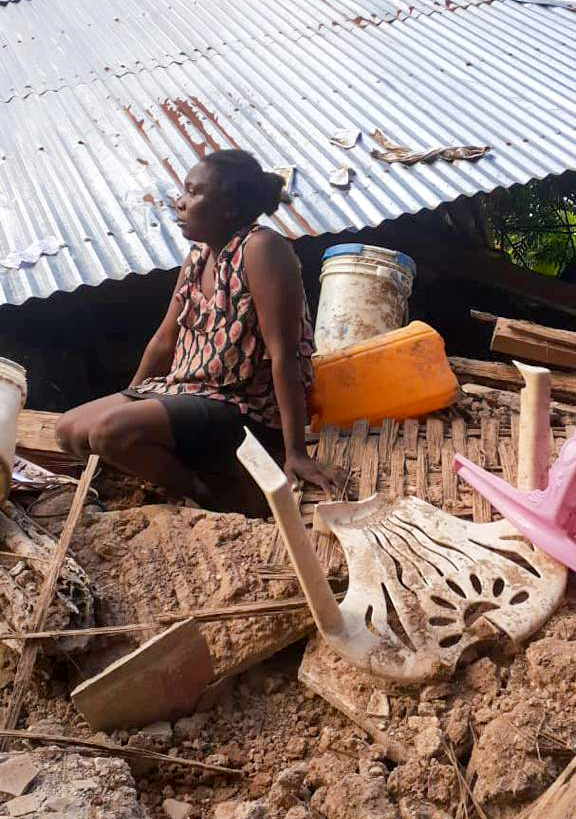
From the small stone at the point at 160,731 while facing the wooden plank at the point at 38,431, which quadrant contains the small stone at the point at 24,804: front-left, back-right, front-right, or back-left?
back-left

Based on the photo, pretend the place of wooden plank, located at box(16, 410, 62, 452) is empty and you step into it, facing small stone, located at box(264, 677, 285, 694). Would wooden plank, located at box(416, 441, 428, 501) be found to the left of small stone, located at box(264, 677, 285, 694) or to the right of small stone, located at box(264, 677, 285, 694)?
left

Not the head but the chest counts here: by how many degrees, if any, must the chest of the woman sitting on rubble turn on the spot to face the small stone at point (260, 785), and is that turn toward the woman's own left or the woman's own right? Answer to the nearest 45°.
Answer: approximately 45° to the woman's own left

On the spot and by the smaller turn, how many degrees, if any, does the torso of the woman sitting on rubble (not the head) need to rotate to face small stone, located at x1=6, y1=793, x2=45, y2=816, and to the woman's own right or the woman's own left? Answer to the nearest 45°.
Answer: approximately 45° to the woman's own left

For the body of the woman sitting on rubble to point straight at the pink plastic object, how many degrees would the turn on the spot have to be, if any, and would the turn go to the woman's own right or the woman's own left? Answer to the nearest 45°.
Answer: approximately 90° to the woman's own left

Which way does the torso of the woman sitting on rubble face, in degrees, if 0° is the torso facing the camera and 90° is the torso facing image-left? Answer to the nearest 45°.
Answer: approximately 45°

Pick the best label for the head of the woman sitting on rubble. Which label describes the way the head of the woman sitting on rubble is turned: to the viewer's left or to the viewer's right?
to the viewer's left
